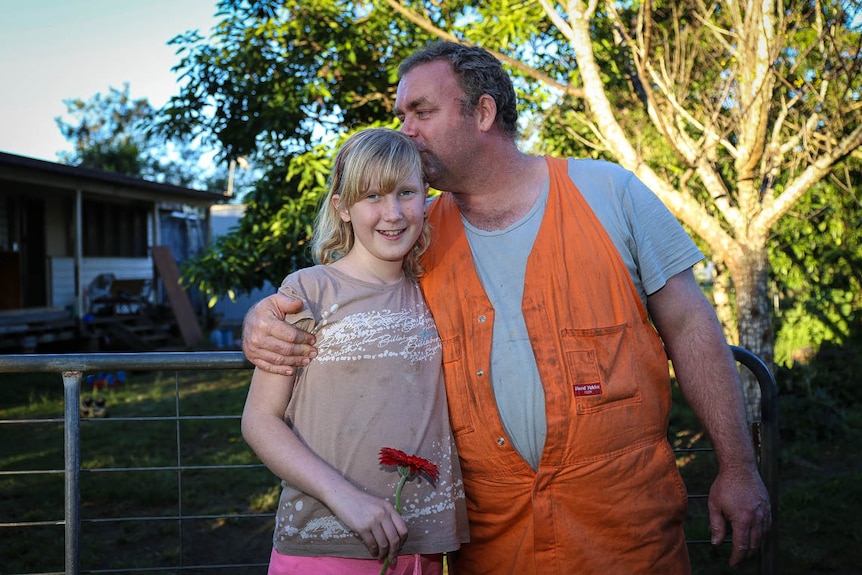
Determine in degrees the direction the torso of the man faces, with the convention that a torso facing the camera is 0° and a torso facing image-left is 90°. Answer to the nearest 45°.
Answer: approximately 45°

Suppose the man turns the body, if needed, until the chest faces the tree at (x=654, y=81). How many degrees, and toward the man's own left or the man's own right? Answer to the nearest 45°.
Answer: approximately 135° to the man's own right
